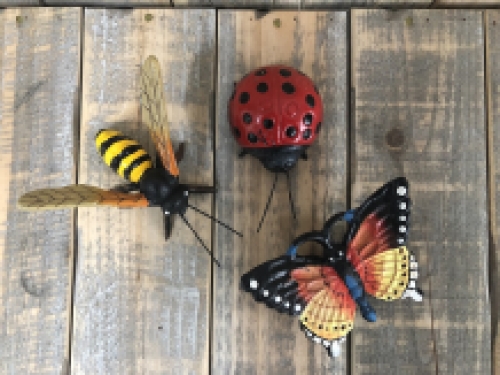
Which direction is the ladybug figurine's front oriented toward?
toward the camera

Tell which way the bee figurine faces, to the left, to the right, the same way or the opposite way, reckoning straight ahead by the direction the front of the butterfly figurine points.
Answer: the opposite way

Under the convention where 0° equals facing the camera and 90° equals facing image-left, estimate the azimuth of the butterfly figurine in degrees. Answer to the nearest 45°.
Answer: approximately 135°

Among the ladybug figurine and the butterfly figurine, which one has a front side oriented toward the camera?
the ladybug figurine

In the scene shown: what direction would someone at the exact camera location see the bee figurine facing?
facing the viewer and to the right of the viewer

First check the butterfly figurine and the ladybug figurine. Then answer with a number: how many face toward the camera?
1
